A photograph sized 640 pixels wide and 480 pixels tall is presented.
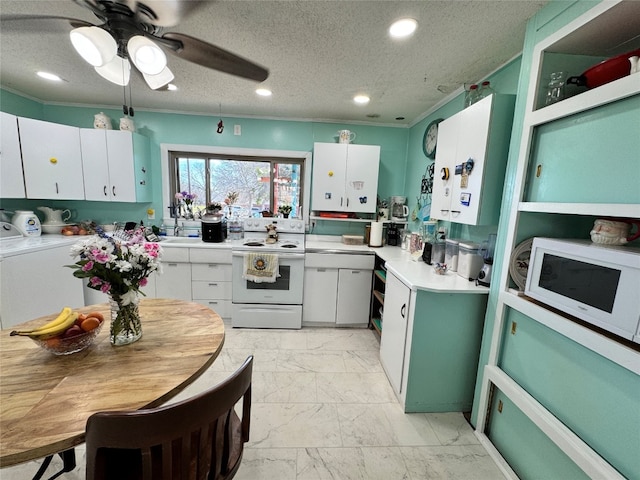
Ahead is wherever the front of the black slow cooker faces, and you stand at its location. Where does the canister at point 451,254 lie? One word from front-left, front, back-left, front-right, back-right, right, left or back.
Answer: front-left

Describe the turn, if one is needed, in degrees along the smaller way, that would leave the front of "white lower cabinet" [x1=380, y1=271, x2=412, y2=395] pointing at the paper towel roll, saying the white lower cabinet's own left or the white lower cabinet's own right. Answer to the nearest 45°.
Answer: approximately 90° to the white lower cabinet's own right

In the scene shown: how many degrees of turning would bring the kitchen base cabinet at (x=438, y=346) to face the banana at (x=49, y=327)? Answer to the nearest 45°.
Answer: approximately 45° to its left

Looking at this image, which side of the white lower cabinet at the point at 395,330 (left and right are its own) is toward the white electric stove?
front

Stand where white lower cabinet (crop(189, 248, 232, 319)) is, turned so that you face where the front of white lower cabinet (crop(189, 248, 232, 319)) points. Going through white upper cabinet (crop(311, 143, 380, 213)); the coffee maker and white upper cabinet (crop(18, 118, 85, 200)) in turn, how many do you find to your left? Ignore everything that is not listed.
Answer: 2

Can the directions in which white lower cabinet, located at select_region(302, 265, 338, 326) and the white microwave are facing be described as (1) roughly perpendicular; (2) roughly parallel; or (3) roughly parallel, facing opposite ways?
roughly perpendicular

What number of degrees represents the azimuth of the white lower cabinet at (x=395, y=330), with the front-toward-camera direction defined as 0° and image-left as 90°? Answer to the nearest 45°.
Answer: approximately 90°

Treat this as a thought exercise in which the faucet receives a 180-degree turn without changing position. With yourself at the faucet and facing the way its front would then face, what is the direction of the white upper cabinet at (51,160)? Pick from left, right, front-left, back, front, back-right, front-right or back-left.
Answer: back-left

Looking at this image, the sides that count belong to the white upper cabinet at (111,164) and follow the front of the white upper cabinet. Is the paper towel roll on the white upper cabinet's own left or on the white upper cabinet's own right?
on the white upper cabinet's own left

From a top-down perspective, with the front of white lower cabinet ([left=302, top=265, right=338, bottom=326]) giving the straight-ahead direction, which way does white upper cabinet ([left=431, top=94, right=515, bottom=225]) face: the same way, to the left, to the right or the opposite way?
to the right

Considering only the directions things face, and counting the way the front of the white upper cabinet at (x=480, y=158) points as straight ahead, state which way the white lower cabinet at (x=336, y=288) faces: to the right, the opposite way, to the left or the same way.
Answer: to the left

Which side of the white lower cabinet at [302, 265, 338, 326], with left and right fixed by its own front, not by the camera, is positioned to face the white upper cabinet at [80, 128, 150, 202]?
right
